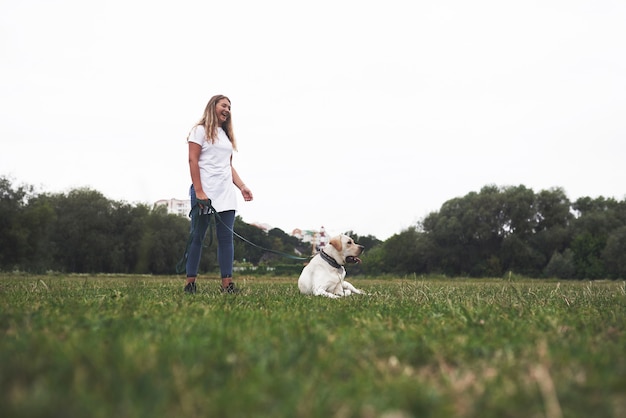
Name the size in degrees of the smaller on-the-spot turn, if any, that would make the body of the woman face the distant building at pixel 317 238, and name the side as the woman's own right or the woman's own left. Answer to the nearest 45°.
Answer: approximately 90° to the woman's own left

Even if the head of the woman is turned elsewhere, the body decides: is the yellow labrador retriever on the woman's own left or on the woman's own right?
on the woman's own left
